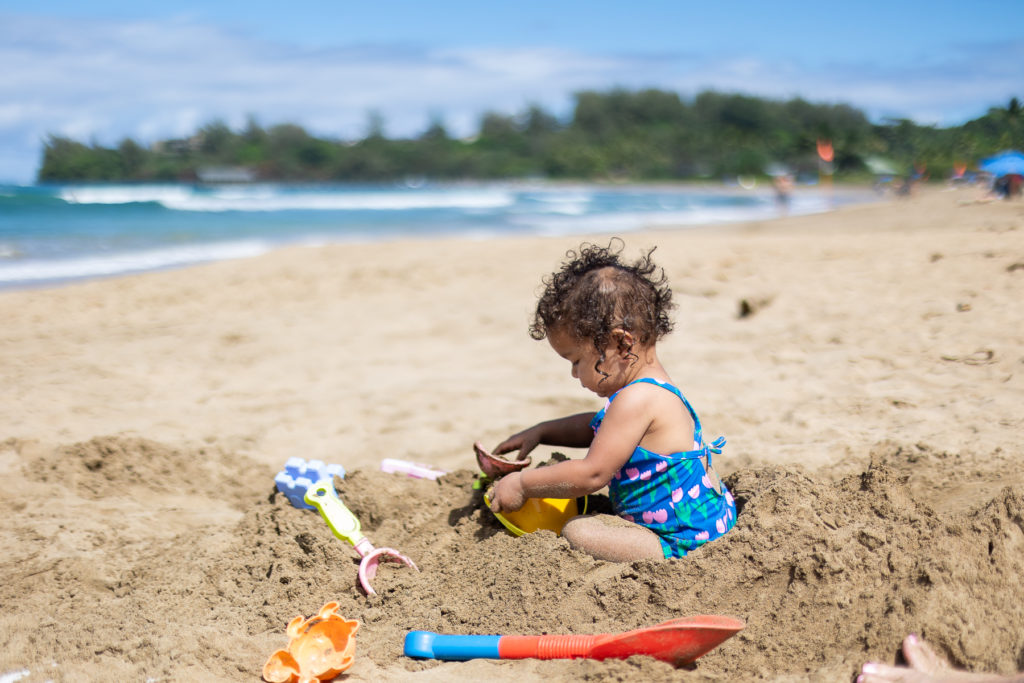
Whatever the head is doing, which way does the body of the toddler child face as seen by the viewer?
to the viewer's left

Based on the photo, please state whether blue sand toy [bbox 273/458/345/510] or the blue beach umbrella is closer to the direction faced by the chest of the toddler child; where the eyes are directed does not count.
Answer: the blue sand toy

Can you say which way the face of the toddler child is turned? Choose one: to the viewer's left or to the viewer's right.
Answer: to the viewer's left

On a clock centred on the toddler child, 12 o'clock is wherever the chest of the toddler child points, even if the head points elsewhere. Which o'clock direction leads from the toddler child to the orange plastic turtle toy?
The orange plastic turtle toy is roughly at 11 o'clock from the toddler child.

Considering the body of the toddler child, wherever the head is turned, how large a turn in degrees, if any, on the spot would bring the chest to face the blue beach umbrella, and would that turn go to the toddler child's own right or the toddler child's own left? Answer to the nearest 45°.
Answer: approximately 135° to the toddler child's own right

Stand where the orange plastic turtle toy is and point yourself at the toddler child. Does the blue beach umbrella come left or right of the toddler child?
left

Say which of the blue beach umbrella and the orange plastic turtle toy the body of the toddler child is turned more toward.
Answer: the orange plastic turtle toy
